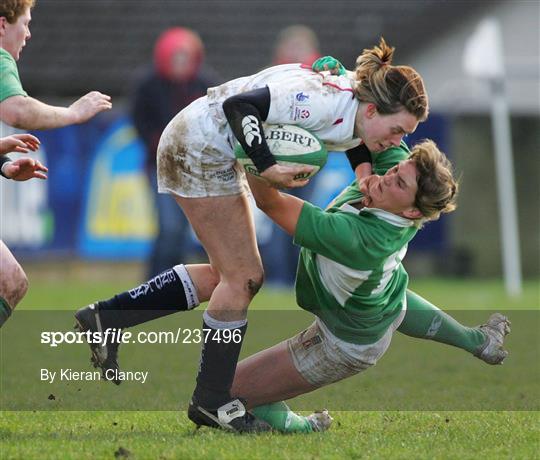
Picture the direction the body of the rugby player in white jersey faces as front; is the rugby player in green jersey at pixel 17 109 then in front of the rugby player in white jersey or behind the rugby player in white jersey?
behind

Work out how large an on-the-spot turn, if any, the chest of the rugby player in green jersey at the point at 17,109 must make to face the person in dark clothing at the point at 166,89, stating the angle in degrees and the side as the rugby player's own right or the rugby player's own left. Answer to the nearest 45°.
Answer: approximately 90° to the rugby player's own left

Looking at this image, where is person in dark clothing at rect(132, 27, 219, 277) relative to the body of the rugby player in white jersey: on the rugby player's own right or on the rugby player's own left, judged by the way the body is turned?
on the rugby player's own left

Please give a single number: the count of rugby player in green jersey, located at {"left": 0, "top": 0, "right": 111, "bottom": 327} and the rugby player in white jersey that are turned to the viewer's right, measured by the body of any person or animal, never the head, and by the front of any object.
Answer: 2

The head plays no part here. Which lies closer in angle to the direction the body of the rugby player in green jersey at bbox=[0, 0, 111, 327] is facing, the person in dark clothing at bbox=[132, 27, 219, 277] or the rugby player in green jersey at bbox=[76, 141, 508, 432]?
the rugby player in green jersey

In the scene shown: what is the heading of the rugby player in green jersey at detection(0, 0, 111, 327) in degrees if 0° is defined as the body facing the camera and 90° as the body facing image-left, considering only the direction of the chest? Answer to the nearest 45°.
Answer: approximately 270°

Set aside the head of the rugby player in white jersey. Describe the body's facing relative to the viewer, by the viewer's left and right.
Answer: facing to the right of the viewer

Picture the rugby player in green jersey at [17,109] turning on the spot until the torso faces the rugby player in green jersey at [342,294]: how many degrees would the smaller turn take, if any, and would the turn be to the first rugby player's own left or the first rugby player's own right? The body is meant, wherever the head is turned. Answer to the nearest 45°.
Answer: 0° — they already face them
